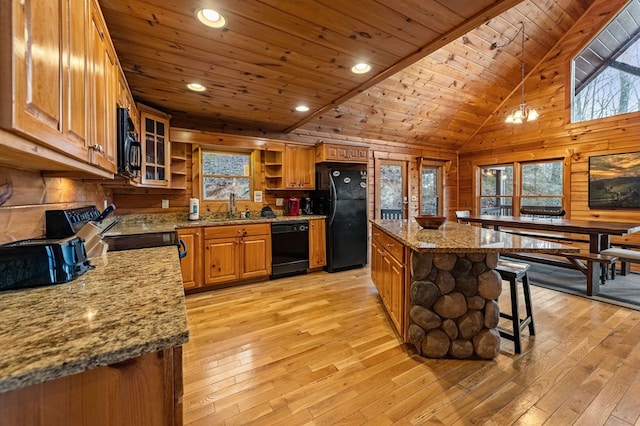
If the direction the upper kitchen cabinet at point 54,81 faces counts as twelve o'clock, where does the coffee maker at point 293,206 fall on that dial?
The coffee maker is roughly at 9 o'clock from the upper kitchen cabinet.

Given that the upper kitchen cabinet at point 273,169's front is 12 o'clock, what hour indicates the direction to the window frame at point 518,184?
The window frame is roughly at 9 o'clock from the upper kitchen cabinet.

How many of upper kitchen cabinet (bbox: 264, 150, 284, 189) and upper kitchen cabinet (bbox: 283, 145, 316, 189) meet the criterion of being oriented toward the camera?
2

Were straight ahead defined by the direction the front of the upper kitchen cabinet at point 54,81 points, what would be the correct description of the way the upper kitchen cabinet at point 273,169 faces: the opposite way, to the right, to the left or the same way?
to the right

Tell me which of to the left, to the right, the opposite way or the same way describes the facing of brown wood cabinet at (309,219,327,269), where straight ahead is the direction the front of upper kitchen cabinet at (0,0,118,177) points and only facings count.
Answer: to the right

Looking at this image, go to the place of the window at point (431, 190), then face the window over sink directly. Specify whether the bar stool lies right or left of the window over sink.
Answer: left

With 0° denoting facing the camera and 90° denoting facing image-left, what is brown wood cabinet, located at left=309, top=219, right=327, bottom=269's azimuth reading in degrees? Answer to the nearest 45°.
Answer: approximately 0°

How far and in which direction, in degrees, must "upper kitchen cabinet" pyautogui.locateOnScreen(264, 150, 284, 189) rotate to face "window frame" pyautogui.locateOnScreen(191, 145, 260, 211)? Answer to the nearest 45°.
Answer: approximately 90° to its right

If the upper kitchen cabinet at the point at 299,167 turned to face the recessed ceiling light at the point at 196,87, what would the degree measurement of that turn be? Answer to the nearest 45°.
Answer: approximately 45° to its right

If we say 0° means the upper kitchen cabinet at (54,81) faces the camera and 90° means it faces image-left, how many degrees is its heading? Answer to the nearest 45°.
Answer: approximately 315°

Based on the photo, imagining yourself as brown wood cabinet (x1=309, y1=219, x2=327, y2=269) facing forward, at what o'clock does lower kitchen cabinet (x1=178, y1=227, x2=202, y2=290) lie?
The lower kitchen cabinet is roughly at 2 o'clock from the brown wood cabinet.

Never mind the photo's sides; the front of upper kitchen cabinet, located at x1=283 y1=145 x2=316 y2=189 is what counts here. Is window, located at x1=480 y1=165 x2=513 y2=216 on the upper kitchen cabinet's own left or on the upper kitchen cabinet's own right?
on the upper kitchen cabinet's own left
